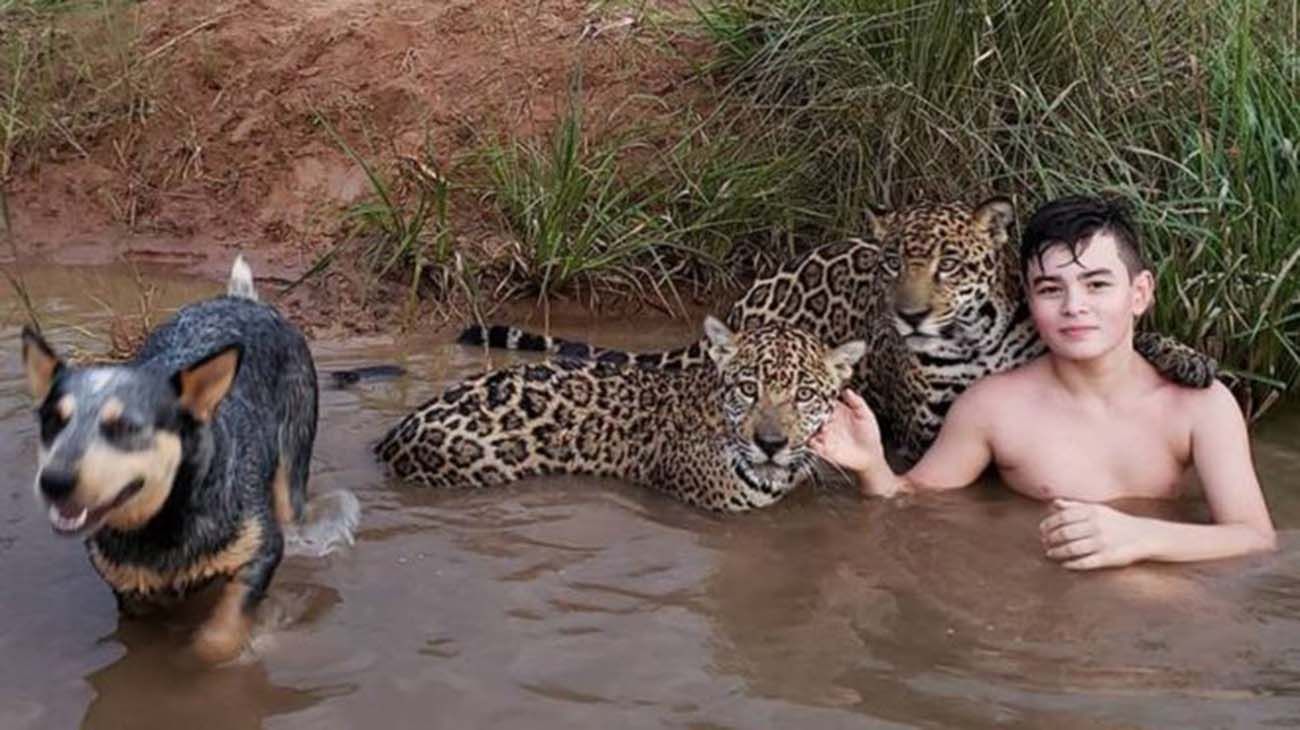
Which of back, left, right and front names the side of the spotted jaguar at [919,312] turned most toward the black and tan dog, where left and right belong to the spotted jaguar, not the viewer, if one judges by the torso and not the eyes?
right

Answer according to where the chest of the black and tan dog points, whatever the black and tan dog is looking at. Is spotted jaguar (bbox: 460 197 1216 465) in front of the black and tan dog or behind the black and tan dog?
behind

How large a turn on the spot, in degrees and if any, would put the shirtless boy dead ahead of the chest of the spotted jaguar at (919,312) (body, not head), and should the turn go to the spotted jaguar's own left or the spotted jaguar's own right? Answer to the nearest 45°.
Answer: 0° — it already faces them

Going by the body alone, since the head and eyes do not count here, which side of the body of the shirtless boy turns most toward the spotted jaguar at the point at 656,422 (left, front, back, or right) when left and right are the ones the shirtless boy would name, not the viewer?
right

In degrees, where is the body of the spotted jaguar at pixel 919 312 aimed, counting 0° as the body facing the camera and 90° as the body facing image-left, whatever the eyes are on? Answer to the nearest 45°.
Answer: approximately 315°

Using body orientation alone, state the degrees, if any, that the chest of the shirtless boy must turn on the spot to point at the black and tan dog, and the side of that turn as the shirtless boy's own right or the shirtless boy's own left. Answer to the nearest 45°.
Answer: approximately 45° to the shirtless boy's own right

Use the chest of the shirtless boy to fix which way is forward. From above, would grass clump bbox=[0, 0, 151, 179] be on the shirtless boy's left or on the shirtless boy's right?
on the shirtless boy's right
